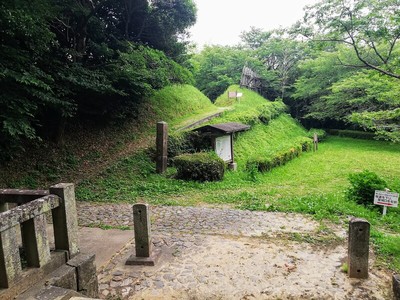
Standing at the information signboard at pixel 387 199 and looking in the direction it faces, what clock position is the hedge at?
The hedge is roughly at 6 o'clock from the information signboard.

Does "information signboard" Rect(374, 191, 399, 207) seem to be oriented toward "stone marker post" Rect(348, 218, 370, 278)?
yes

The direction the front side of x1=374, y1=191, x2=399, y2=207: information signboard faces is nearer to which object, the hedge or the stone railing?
the stone railing

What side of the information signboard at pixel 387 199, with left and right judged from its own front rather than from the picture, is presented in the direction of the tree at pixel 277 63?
back

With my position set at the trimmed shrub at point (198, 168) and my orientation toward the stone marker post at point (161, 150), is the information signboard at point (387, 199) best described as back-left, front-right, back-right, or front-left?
back-left

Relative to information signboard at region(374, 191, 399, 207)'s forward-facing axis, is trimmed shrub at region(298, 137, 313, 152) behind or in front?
behind

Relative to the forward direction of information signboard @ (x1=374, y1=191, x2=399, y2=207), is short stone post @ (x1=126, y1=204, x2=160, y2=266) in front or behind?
in front

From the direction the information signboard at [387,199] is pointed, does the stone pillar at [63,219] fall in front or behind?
in front

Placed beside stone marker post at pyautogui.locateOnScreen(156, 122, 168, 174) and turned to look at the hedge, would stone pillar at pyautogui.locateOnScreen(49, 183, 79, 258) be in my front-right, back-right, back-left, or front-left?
back-right

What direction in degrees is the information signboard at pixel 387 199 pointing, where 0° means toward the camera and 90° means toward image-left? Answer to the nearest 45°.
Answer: approximately 0°

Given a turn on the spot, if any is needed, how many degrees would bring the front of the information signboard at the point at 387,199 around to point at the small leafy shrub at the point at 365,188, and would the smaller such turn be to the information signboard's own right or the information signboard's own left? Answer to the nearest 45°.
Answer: approximately 180°

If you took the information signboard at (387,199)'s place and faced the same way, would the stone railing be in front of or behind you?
in front

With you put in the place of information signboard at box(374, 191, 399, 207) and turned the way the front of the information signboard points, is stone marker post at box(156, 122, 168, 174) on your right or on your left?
on your right

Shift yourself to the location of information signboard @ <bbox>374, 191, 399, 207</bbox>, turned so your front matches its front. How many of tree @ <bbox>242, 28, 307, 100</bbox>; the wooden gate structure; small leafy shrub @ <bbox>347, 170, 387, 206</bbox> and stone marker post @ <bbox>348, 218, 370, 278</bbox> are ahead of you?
1

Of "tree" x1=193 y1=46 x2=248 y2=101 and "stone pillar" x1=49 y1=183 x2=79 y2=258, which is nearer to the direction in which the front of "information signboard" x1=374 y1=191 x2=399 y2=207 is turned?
the stone pillar
